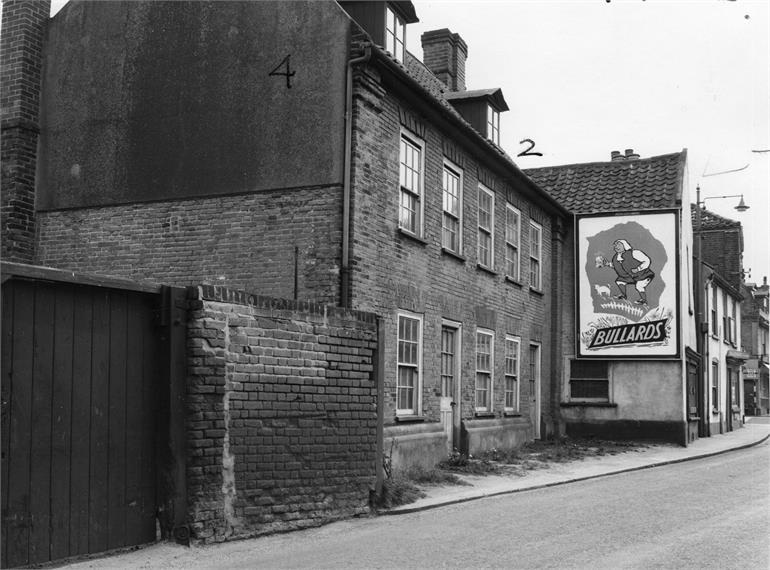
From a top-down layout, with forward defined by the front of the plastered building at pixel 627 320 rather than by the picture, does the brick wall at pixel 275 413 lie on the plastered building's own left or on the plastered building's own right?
on the plastered building's own right

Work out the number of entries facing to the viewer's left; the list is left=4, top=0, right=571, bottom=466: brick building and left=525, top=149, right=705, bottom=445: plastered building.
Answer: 0

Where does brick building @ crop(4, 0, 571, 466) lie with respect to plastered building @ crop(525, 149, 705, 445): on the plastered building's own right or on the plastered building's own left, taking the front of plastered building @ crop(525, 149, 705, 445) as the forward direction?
on the plastered building's own right

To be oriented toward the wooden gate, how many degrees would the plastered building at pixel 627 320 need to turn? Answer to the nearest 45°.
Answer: approximately 90° to its right

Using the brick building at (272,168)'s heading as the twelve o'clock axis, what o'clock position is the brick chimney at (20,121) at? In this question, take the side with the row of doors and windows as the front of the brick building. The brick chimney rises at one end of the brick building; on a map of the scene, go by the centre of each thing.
The brick chimney is roughly at 5 o'clock from the brick building.

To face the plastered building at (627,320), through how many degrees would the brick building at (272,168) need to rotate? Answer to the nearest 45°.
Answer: approximately 90° to its left

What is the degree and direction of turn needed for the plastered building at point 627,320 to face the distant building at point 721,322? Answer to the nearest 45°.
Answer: approximately 90° to its left

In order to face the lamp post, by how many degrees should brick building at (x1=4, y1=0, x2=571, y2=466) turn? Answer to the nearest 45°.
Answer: approximately 90° to its left

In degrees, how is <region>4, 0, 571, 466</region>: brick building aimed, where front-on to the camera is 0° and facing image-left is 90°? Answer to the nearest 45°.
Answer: approximately 315°

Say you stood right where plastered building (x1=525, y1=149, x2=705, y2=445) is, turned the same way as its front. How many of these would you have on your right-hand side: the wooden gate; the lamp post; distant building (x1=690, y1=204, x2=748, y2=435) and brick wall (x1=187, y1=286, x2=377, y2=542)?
2
